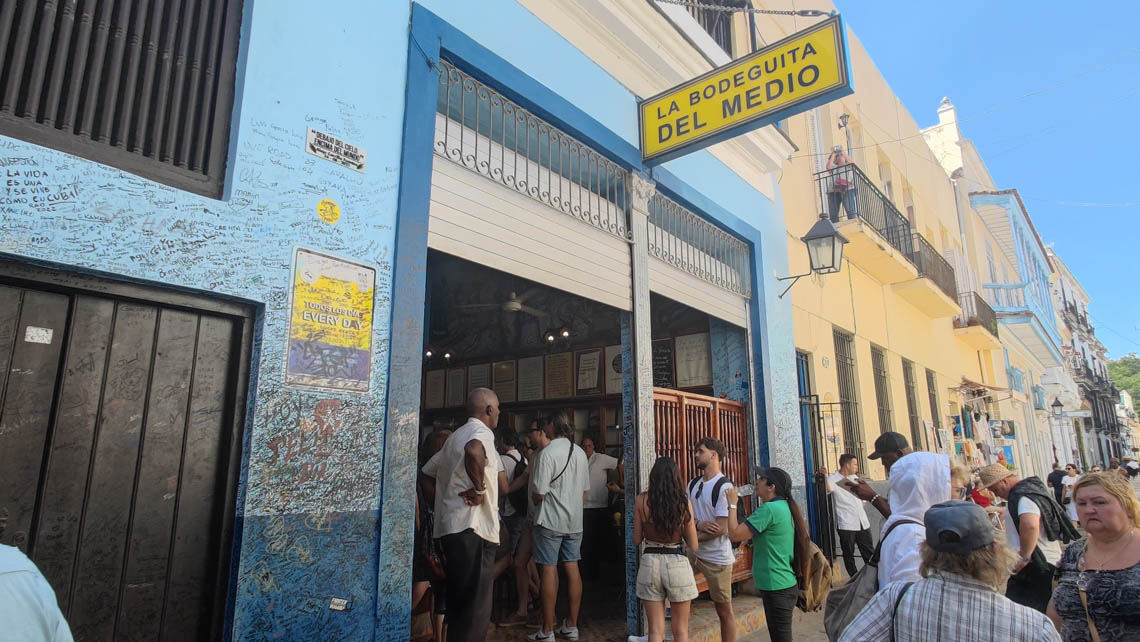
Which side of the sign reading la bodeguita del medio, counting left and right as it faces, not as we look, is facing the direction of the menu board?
right

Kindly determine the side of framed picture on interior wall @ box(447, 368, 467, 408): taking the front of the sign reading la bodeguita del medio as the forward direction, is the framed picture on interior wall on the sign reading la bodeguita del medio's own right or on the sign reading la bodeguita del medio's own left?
on the sign reading la bodeguita del medio's own right

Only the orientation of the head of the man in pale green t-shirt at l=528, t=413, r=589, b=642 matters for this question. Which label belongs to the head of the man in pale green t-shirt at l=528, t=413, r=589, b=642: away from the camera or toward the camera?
away from the camera

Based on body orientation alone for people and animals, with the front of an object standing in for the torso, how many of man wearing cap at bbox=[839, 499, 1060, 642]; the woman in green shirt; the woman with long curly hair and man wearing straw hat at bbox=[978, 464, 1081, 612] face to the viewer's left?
2

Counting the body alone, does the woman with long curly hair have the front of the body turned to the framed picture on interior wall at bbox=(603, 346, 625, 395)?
yes

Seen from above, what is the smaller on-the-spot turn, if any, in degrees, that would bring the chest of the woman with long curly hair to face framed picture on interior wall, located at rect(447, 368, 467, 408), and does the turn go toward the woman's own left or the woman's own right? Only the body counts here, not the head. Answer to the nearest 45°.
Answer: approximately 45° to the woman's own left

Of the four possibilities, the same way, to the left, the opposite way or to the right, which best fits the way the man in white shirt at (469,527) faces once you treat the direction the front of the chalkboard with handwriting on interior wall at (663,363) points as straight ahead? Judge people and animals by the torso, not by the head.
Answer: the opposite way

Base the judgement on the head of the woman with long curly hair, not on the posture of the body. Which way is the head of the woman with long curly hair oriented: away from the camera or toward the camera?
away from the camera

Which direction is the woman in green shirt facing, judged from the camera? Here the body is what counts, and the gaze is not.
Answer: to the viewer's left

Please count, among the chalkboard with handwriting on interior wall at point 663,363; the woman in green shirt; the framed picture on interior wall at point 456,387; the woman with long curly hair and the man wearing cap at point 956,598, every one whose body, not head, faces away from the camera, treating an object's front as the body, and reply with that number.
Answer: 2

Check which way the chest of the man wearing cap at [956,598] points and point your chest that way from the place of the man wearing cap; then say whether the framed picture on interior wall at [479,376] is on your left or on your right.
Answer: on your left

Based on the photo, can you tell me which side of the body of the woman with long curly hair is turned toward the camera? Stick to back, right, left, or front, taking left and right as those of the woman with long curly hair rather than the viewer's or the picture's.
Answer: back

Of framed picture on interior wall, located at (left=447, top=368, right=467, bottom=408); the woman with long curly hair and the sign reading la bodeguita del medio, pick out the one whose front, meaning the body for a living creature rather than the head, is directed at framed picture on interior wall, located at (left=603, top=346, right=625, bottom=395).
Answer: the woman with long curly hair
